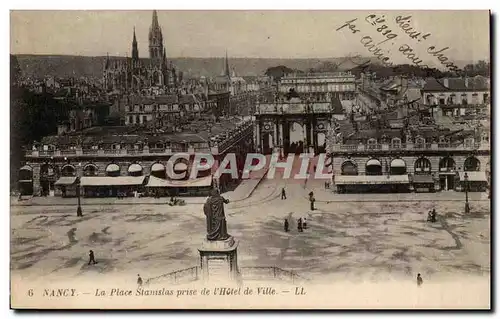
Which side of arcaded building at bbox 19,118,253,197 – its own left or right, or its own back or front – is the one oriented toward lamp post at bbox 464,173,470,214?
left

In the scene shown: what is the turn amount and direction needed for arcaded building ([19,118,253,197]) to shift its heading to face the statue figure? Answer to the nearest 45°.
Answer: approximately 45° to its left

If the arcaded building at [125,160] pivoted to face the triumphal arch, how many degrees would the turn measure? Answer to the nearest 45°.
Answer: approximately 90° to its left
